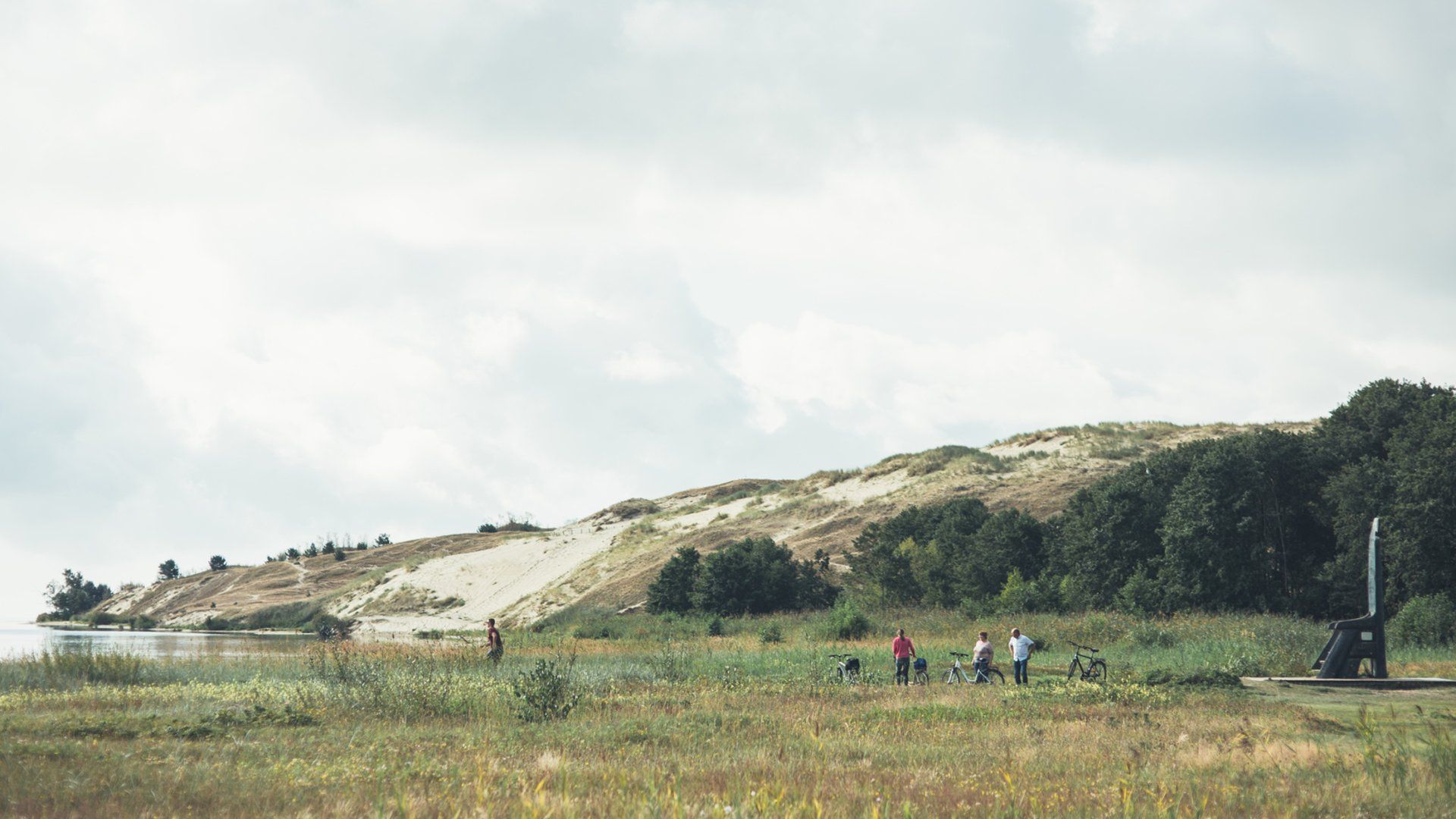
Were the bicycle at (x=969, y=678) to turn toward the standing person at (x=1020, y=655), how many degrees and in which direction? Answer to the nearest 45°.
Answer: approximately 180°

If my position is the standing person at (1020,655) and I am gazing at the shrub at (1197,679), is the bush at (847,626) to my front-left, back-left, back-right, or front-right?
back-left

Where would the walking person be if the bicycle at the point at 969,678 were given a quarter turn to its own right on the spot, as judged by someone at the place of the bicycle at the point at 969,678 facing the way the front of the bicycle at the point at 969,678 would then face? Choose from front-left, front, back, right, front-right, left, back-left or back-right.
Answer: left

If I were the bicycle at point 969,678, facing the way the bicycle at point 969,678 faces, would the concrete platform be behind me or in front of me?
behind

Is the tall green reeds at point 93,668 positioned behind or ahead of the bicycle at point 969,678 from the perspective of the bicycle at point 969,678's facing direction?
ahead

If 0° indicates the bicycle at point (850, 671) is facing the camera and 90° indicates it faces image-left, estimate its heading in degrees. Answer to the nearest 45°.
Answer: approximately 45°

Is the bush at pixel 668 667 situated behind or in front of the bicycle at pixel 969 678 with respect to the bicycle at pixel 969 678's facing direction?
in front

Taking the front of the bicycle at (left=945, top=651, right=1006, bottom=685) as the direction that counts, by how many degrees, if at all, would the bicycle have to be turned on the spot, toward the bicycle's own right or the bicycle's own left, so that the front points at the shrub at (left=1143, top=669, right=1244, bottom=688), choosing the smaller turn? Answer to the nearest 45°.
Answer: approximately 135° to the bicycle's own left

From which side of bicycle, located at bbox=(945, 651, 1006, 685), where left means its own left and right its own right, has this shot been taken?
left

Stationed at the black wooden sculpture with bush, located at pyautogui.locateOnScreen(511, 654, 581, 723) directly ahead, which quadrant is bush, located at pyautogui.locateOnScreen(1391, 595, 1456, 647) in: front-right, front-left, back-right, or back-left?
back-right
